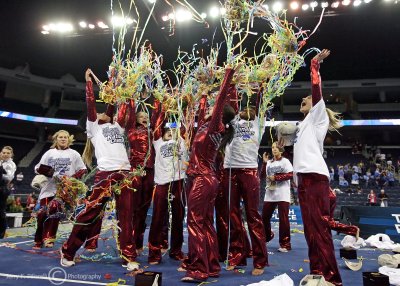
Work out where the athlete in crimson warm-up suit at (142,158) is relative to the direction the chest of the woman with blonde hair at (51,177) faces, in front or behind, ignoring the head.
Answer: in front

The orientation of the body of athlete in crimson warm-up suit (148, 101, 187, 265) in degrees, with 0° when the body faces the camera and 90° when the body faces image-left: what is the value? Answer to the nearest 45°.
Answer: approximately 0°

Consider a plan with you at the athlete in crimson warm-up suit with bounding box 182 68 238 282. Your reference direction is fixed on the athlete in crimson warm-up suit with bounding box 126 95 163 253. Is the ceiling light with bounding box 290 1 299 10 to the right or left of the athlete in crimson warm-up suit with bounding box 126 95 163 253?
right

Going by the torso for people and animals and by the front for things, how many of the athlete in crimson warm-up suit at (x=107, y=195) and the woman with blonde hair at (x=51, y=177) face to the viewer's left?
0

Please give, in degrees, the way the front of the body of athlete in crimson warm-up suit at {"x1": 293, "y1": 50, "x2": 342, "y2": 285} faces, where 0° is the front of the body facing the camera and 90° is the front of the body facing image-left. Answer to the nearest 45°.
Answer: approximately 90°

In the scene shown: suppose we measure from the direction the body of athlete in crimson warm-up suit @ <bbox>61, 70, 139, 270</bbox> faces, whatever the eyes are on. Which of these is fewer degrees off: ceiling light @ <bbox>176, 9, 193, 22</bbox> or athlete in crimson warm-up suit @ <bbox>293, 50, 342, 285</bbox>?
the athlete in crimson warm-up suit

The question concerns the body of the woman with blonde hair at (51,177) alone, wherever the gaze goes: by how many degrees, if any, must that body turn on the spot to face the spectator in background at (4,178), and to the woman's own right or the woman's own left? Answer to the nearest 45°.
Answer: approximately 135° to the woman's own right

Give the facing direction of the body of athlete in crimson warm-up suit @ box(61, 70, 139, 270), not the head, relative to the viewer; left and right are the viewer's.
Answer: facing the viewer and to the right of the viewer
